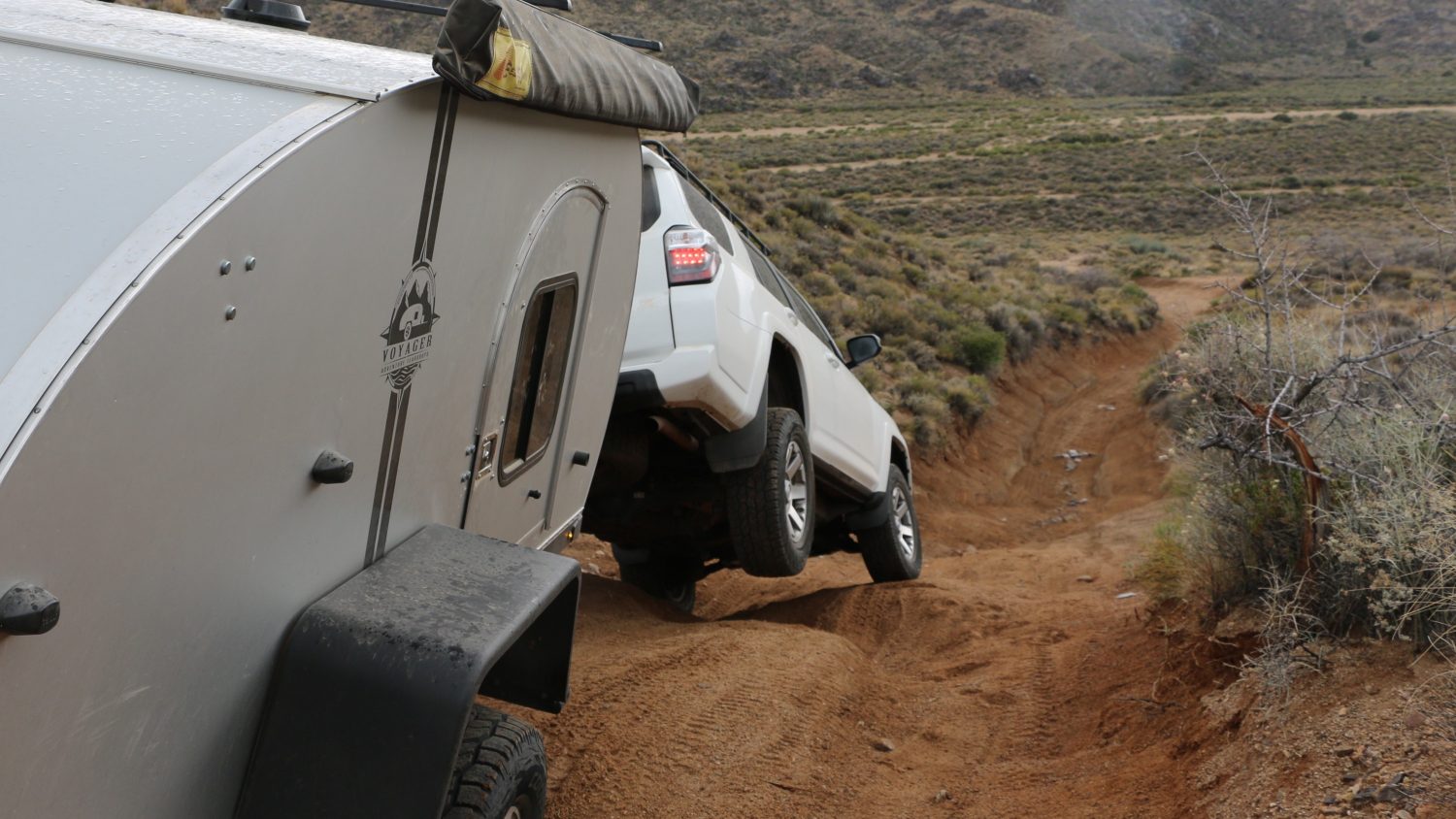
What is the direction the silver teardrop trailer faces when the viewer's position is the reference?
facing away from the viewer and to the right of the viewer

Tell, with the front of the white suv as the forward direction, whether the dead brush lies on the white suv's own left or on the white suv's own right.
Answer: on the white suv's own right

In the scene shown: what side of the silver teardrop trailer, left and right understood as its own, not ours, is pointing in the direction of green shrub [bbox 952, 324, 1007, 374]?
front

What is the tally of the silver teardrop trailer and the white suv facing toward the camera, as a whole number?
0

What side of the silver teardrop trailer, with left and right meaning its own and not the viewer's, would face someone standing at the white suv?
front

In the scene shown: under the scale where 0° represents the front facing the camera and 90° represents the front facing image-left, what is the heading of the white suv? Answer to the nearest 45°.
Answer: approximately 225°

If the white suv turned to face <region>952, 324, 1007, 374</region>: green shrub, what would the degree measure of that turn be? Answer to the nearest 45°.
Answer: approximately 45° to its left

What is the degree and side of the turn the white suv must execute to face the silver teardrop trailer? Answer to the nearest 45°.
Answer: approximately 135° to its right
